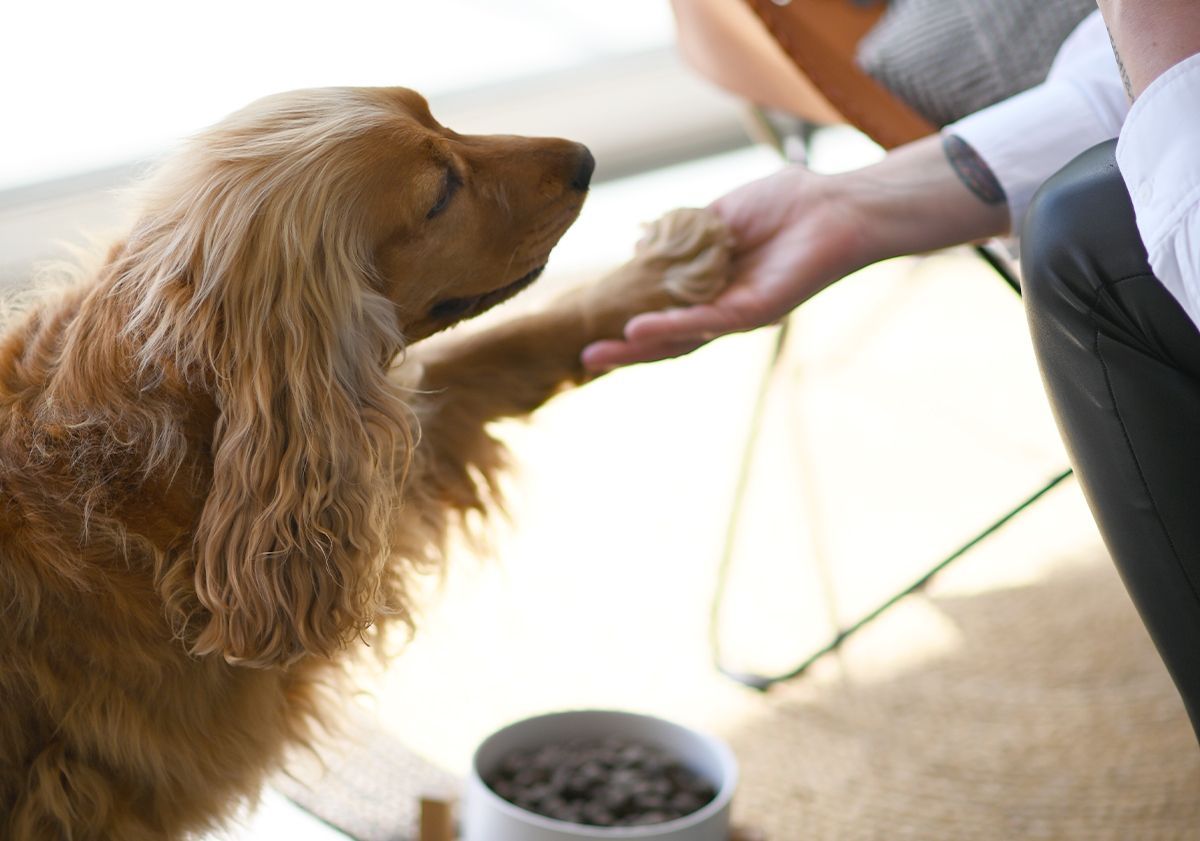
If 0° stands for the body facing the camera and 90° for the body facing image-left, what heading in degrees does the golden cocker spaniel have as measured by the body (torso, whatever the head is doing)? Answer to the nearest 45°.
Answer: approximately 270°

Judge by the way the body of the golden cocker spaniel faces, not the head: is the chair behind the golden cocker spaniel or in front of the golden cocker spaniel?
in front

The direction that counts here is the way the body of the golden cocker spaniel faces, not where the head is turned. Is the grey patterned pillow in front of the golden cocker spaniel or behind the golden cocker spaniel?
in front
